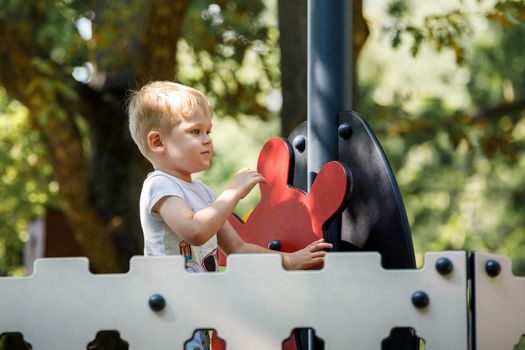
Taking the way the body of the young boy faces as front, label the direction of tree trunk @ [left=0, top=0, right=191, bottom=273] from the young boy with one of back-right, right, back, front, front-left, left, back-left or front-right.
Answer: back-left

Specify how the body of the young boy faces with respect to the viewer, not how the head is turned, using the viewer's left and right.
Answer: facing the viewer and to the right of the viewer
